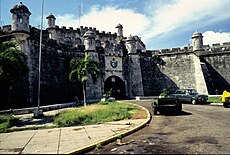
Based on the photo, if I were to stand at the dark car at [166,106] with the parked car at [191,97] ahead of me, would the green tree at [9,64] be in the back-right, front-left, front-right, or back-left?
back-left
